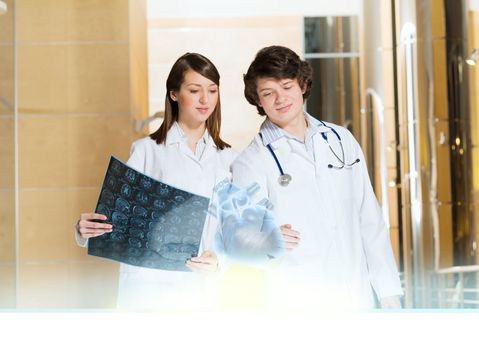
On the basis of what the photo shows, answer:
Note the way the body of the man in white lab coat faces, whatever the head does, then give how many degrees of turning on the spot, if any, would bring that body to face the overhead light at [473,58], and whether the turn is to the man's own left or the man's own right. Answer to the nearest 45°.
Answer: approximately 90° to the man's own left

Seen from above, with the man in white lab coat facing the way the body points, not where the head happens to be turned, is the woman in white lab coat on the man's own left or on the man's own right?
on the man's own right

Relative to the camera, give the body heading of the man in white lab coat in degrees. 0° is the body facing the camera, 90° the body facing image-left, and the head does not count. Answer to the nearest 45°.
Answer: approximately 0°
